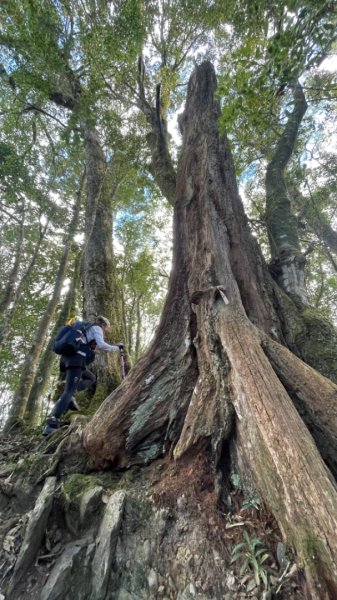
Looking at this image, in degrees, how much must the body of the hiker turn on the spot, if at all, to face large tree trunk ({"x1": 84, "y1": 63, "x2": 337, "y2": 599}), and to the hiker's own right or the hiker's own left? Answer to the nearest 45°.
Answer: approximately 45° to the hiker's own right

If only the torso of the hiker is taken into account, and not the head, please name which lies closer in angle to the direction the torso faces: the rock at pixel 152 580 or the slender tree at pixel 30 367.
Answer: the rock

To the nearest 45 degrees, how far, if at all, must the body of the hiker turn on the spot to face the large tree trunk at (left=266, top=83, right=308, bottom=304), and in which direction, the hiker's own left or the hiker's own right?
0° — they already face it

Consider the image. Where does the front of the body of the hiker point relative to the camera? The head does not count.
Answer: to the viewer's right

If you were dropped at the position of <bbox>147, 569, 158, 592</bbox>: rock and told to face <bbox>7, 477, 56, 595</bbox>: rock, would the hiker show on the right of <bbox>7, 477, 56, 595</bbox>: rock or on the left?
right

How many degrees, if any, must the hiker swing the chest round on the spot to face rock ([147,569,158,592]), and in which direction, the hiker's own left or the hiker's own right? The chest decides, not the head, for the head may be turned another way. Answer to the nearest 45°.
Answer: approximately 90° to the hiker's own right
